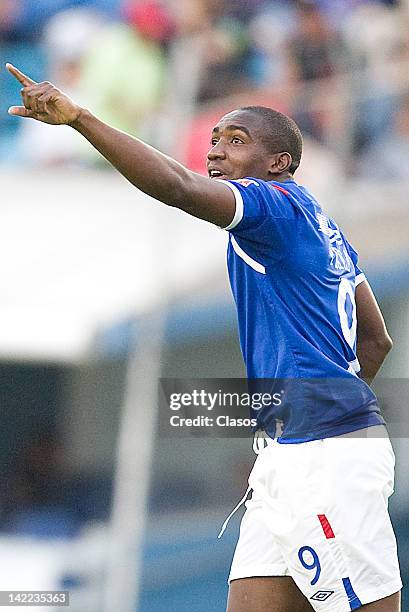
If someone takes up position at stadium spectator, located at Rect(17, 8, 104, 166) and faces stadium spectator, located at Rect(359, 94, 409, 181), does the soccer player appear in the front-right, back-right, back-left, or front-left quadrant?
front-right

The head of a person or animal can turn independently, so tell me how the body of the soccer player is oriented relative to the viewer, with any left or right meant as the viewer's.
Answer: facing to the left of the viewer

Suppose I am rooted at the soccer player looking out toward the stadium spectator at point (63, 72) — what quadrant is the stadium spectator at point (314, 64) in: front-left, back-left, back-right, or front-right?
front-right
